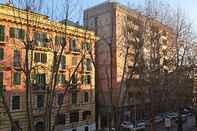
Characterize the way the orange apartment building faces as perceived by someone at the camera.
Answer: facing the viewer and to the right of the viewer

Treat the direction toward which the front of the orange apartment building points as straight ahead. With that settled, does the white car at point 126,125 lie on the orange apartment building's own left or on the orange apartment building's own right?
on the orange apartment building's own left

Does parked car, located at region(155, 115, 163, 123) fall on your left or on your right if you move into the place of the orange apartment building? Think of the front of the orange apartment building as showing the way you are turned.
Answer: on your left
